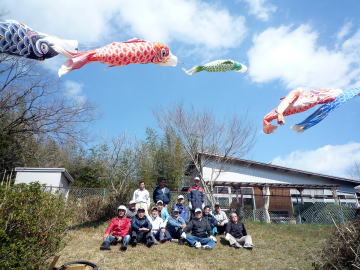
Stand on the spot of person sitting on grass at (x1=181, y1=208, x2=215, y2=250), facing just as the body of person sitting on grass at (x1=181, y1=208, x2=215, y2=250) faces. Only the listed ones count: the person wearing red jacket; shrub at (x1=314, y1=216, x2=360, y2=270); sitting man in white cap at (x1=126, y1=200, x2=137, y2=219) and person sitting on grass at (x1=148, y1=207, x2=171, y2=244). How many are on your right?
3

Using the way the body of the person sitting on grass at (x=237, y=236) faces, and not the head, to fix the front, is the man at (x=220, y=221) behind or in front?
behind

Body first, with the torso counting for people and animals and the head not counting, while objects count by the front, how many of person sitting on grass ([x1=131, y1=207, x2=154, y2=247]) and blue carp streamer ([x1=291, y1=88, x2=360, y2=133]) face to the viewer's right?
1

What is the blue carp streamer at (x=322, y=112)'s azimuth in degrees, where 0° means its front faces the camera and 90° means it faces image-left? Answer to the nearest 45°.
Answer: approximately 270°

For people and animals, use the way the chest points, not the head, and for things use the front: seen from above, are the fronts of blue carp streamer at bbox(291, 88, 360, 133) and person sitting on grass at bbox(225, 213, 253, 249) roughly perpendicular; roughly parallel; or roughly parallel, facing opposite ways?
roughly perpendicular

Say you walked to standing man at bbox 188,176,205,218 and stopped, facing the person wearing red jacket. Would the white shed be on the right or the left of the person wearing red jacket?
right

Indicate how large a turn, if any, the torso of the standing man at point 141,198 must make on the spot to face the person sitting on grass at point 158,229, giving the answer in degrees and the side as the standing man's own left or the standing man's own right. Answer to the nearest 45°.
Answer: approximately 45° to the standing man's own left

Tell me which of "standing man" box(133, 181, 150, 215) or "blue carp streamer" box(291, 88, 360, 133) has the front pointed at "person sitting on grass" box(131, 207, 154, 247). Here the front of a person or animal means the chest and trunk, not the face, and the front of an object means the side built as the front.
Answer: the standing man

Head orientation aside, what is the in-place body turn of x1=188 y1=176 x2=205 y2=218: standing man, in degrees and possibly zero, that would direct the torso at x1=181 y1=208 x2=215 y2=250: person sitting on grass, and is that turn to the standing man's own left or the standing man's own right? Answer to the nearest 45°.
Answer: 0° — they already face them
